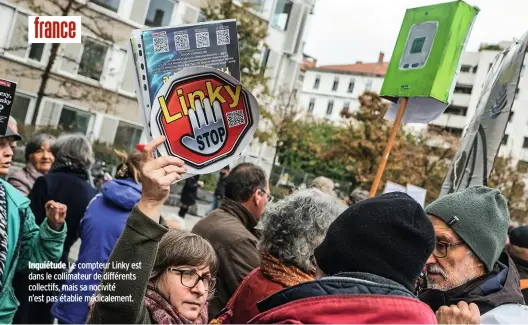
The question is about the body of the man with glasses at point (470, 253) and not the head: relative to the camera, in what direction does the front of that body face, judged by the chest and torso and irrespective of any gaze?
to the viewer's left

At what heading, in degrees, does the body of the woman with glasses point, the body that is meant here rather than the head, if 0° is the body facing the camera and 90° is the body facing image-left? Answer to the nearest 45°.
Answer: approximately 315°

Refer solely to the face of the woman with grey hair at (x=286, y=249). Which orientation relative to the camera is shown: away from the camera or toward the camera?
away from the camera

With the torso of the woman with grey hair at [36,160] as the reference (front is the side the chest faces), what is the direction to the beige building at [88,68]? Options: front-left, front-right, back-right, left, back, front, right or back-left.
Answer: back-left
